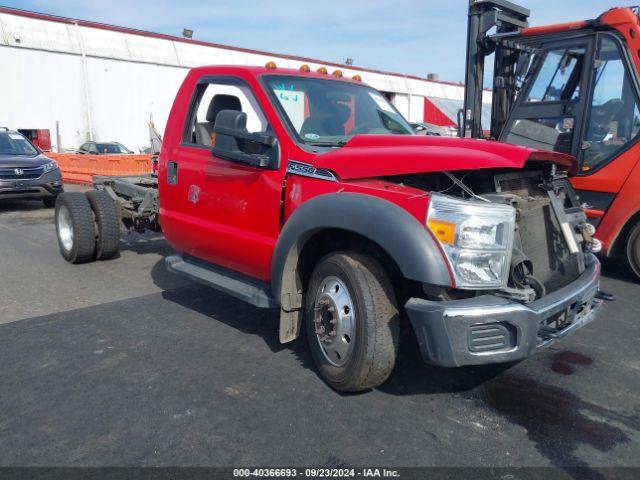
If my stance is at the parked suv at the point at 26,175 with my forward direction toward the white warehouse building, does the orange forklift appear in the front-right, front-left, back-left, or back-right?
back-right

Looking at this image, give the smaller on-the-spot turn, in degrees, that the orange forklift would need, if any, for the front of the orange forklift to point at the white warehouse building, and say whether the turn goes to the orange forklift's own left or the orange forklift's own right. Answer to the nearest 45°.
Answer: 0° — it already faces it

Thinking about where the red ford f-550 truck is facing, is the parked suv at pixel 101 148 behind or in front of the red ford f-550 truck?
behind

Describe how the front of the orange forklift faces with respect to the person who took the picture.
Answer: facing away from the viewer and to the left of the viewer

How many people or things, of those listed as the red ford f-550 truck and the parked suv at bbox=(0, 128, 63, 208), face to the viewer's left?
0

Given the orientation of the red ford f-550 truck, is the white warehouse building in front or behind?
behind

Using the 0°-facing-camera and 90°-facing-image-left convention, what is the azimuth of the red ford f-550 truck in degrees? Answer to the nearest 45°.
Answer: approximately 315°

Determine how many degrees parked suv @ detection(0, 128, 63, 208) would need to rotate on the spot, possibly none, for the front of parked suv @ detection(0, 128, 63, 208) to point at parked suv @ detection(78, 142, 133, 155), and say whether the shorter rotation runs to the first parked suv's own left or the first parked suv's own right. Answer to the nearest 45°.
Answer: approximately 135° to the first parked suv's own left

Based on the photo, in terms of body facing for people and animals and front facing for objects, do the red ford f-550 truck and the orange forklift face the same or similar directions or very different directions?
very different directions

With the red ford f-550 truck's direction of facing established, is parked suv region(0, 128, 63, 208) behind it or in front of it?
behind
